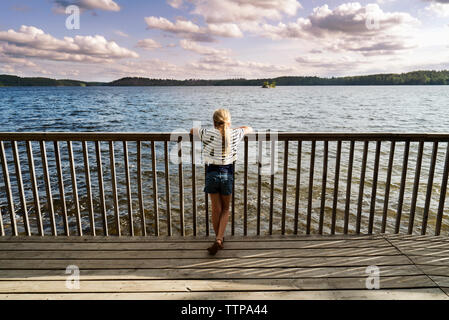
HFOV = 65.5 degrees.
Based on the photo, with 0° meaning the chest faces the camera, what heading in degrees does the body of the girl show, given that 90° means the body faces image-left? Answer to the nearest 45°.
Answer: approximately 180°

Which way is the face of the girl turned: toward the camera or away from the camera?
away from the camera

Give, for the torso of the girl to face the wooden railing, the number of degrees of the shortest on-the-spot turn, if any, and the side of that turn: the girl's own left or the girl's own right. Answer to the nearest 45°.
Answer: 0° — they already face it
